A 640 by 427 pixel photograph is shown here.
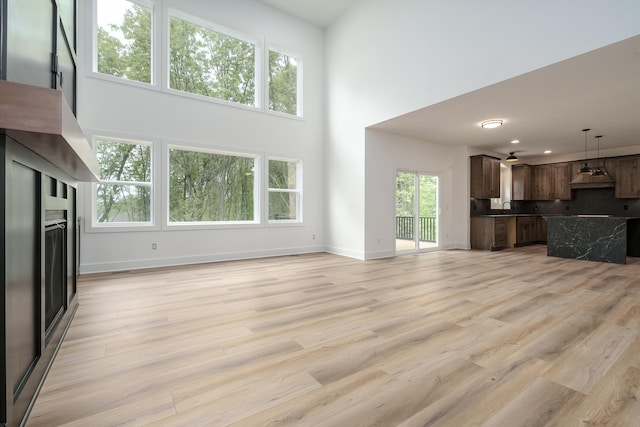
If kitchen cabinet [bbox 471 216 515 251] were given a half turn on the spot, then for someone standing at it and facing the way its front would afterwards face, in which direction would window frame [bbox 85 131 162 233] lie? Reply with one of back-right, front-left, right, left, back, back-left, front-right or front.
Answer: left

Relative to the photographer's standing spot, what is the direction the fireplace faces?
facing to the right of the viewer

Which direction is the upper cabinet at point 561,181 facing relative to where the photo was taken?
toward the camera

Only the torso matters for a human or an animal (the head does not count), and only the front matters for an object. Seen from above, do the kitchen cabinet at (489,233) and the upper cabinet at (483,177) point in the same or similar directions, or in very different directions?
same or similar directions

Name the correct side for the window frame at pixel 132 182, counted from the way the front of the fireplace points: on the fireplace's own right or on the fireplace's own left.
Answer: on the fireplace's own left

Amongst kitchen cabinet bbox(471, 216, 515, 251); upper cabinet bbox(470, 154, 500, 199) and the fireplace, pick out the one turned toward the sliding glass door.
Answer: the fireplace

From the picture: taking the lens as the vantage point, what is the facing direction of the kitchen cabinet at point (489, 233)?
facing the viewer and to the right of the viewer

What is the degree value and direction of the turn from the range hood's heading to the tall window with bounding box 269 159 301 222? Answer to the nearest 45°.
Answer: approximately 45° to its right

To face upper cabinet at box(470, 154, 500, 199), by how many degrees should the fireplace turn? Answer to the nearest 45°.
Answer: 0° — it already faces it

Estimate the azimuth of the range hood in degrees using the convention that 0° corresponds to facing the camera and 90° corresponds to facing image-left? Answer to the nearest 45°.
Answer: approximately 0°

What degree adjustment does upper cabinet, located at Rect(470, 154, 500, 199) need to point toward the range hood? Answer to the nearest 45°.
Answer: approximately 90° to its left

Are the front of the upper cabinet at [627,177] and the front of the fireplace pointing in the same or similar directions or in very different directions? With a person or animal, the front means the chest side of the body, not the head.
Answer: very different directions

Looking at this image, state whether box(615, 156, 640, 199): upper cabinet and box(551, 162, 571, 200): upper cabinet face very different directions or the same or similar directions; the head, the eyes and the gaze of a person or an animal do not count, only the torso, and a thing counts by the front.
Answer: same or similar directions

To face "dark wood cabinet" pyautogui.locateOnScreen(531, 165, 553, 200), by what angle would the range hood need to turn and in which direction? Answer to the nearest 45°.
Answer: approximately 135° to its right

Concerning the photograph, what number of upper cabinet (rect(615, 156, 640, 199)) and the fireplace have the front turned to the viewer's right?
1

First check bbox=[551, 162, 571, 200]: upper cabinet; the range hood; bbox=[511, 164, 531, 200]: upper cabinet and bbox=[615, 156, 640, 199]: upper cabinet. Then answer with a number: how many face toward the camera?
4

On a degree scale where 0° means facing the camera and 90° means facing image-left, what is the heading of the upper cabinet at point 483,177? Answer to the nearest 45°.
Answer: approximately 315°

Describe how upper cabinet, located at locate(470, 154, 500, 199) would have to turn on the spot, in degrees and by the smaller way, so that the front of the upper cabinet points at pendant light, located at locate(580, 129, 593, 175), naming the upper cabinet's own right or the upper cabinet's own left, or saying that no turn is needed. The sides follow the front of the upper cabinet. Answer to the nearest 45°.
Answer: approximately 45° to the upper cabinet's own left
